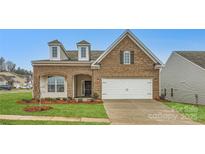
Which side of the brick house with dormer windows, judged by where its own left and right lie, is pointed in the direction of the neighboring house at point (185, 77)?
left

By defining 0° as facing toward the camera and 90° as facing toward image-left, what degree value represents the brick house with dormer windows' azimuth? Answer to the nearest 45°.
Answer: approximately 0°
